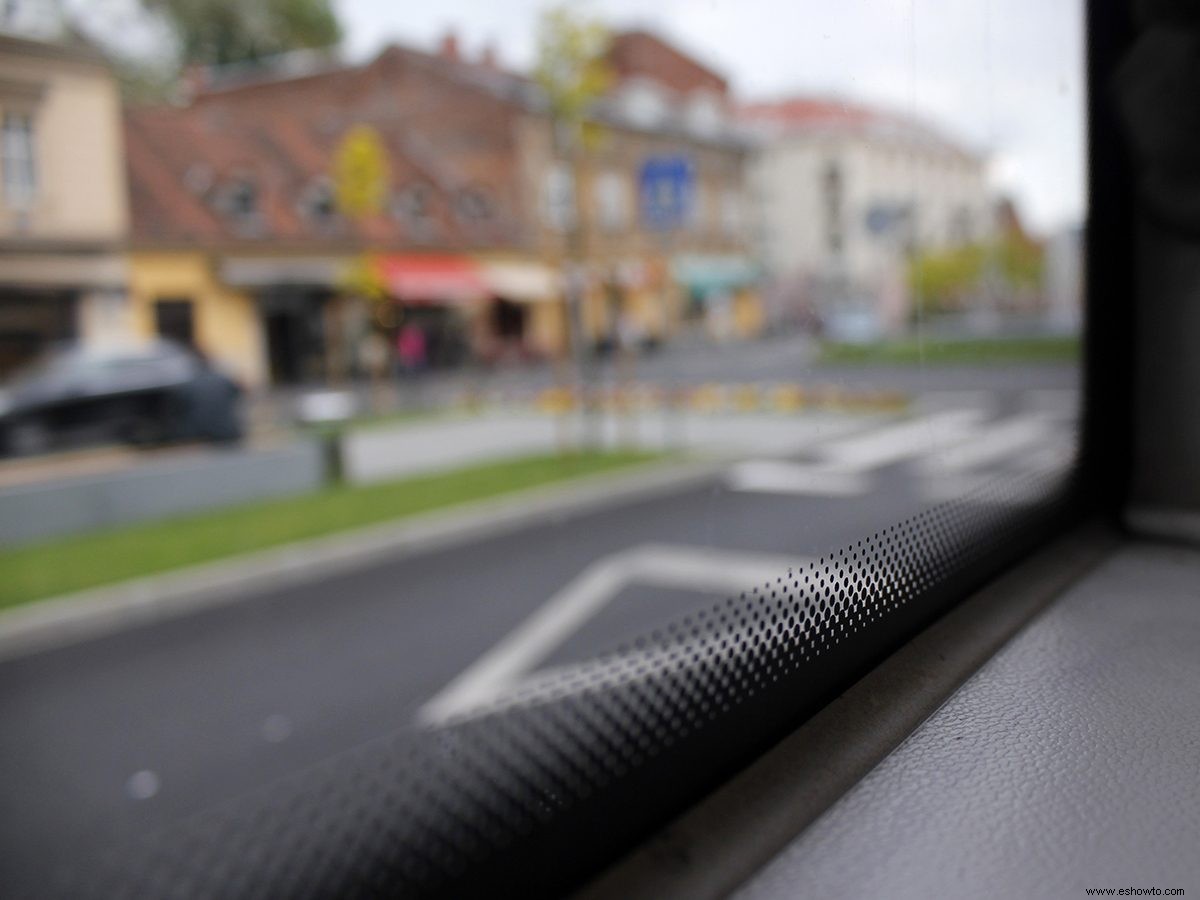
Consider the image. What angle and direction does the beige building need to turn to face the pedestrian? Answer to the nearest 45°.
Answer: approximately 135° to its left

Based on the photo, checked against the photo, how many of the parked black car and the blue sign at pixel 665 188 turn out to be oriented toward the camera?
1

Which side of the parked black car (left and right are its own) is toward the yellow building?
right

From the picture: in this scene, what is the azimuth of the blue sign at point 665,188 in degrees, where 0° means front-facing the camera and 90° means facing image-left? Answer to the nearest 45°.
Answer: approximately 0°

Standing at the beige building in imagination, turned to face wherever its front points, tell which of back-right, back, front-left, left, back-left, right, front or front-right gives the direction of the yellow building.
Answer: back-left

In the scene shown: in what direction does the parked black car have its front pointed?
to the viewer's left

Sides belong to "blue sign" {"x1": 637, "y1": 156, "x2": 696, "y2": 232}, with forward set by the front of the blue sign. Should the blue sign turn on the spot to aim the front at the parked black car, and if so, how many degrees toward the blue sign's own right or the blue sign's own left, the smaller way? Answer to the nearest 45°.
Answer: approximately 45° to the blue sign's own right
